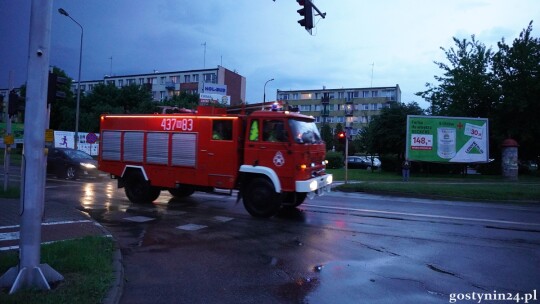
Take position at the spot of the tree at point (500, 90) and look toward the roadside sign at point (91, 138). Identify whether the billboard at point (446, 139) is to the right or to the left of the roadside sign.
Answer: left

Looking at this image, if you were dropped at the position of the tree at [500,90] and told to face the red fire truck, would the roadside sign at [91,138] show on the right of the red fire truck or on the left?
right

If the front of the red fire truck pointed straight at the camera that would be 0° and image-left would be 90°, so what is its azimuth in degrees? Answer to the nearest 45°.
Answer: approximately 315°

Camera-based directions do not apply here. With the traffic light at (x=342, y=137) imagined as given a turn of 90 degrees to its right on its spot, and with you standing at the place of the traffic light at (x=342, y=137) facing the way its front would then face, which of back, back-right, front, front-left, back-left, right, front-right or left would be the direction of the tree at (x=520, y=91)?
back-right

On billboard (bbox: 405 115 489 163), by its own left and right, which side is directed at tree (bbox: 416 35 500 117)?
back

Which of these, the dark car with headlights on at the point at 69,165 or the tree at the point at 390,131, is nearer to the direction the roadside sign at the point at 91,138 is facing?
the dark car with headlights on

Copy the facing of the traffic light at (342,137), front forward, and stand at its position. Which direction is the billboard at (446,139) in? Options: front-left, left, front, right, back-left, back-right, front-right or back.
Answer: back-left

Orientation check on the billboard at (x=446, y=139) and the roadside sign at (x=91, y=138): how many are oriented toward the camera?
2

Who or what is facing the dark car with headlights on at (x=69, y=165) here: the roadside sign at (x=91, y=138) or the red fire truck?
the roadside sign

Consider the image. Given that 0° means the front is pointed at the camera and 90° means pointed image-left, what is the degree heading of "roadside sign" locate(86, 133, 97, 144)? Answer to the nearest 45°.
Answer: approximately 0°
